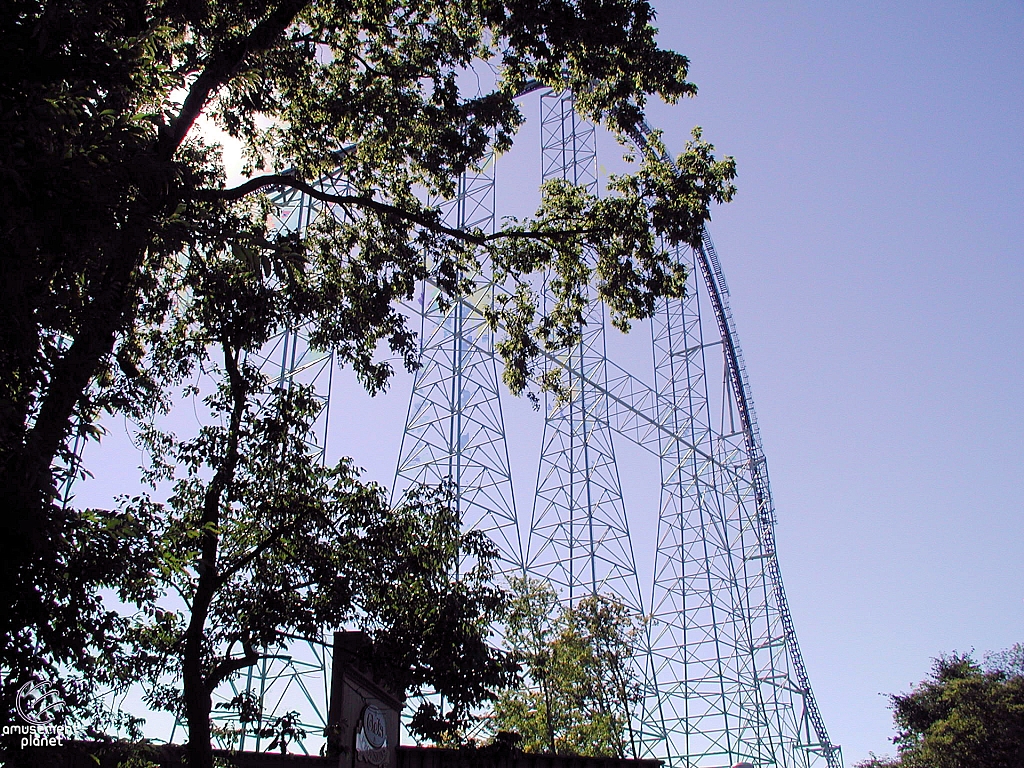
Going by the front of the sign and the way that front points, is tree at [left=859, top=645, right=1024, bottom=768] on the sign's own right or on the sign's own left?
on the sign's own left

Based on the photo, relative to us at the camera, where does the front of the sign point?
facing the viewer and to the right of the viewer

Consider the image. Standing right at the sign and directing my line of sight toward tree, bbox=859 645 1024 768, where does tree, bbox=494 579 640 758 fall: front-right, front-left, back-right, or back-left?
front-left

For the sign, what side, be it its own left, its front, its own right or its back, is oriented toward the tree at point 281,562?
right

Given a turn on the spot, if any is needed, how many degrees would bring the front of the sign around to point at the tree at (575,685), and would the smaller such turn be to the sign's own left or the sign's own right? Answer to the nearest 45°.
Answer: approximately 135° to the sign's own left
